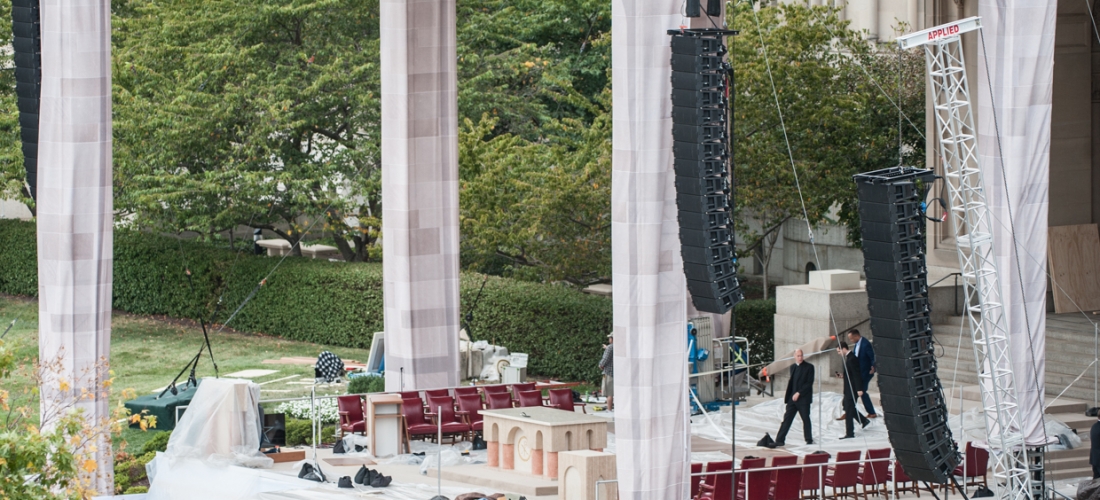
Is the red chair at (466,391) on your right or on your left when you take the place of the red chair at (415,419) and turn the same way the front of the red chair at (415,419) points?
on your left

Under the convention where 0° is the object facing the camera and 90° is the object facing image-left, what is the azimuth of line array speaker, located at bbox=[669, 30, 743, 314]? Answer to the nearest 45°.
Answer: approximately 45°

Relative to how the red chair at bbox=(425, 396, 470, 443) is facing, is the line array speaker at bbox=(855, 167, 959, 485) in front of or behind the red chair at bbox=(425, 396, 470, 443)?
in front

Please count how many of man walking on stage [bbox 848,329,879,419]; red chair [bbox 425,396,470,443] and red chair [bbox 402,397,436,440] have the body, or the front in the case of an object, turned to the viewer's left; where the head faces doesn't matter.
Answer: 1

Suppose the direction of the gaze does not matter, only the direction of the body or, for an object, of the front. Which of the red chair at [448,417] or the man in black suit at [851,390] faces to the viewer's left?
the man in black suit

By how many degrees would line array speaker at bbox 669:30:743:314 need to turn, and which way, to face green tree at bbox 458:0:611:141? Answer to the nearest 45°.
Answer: approximately 135° to its right

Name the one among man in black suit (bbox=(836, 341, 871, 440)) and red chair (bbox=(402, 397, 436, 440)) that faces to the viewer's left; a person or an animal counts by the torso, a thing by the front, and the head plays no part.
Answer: the man in black suit

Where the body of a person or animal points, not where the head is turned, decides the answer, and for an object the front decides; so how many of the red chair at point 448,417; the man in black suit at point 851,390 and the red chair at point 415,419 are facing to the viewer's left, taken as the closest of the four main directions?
1
